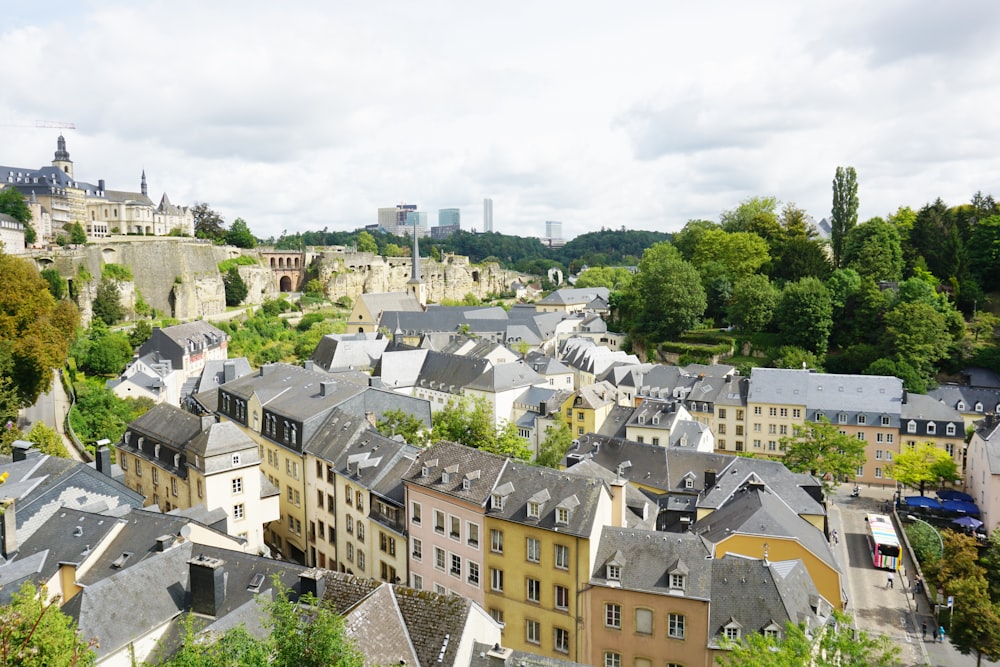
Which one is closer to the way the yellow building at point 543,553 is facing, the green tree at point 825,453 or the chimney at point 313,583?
the chimney

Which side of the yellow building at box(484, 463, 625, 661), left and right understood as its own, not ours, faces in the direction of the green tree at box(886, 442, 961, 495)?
back

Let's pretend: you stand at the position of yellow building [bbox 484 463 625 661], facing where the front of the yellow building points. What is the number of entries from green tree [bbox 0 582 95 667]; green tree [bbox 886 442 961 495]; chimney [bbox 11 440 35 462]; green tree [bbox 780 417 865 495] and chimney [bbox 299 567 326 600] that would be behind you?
2

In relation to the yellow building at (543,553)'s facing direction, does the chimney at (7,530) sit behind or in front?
in front

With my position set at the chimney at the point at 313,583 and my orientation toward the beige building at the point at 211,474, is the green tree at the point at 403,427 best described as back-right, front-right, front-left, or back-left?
front-right

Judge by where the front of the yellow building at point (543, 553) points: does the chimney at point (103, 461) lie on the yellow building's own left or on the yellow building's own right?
on the yellow building's own right

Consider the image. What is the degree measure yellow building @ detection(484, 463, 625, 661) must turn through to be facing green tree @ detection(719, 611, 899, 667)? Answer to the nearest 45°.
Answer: approximately 90° to its left

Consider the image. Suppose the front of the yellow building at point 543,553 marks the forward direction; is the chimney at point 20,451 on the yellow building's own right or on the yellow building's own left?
on the yellow building's own right

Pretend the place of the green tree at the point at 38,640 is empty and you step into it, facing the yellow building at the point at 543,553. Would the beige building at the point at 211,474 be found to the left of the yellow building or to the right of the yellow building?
left

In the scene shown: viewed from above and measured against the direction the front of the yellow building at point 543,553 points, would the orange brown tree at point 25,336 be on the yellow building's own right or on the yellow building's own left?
on the yellow building's own right

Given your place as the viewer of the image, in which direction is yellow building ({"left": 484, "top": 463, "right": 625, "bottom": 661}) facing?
facing the viewer and to the left of the viewer
